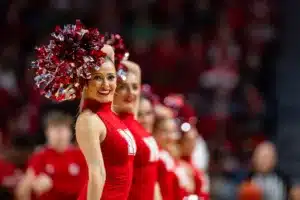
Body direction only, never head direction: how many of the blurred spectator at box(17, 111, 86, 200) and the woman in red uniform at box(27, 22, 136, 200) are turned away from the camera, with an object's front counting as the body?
0

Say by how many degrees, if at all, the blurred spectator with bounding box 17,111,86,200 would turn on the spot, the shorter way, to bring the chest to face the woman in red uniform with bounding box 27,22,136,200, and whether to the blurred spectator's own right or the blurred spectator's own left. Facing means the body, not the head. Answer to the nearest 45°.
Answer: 0° — they already face them

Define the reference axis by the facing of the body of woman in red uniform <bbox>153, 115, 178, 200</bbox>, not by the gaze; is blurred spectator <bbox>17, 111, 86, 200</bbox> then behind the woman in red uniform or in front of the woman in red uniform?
behind

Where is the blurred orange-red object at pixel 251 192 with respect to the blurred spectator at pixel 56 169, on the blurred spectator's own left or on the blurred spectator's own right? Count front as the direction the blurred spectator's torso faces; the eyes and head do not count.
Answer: on the blurred spectator's own left

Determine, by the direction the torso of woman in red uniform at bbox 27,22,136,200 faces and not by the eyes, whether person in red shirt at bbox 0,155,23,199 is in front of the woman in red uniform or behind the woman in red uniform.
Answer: behind

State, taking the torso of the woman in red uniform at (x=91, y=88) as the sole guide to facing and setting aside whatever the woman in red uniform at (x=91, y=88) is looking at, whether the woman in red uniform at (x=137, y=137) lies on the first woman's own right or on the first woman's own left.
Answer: on the first woman's own left

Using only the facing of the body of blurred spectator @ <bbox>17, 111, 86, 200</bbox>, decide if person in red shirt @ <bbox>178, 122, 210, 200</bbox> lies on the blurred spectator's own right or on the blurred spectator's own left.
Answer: on the blurred spectator's own left

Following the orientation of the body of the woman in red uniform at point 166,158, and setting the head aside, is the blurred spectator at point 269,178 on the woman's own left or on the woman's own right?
on the woman's own left

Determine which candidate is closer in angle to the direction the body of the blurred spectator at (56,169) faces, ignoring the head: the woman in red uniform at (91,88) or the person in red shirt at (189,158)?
the woman in red uniform
